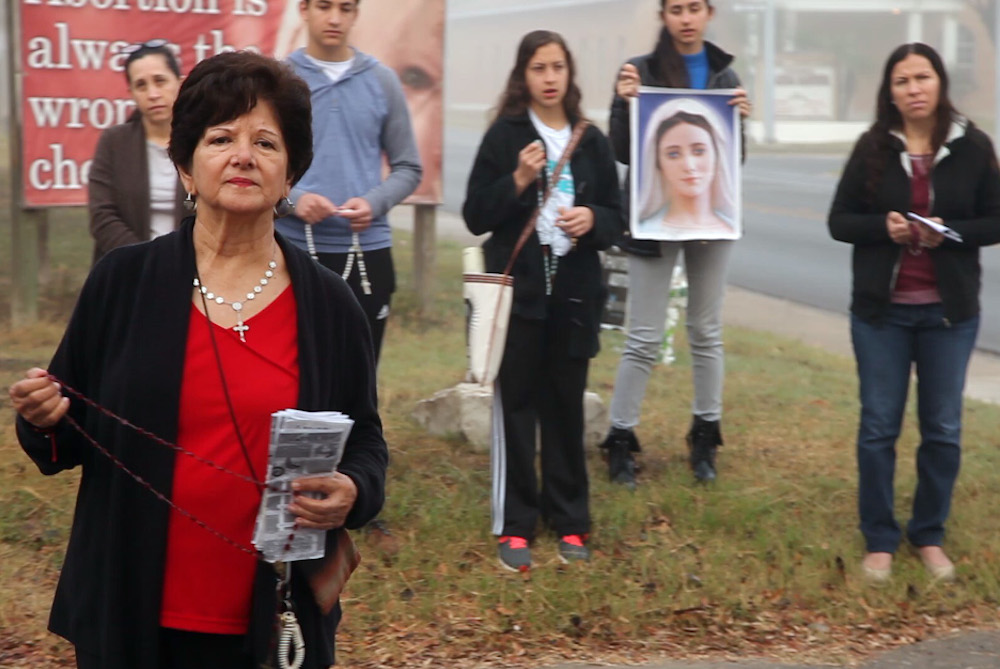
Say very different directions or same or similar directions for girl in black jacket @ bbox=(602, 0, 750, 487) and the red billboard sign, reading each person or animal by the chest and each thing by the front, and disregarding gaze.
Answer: same or similar directions

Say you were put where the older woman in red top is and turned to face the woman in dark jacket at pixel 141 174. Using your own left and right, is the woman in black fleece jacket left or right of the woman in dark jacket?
right

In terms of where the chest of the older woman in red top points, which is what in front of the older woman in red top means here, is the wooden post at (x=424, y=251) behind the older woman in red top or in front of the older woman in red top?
behind

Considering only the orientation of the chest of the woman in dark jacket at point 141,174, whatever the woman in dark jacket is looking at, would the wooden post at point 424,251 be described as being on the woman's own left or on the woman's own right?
on the woman's own left

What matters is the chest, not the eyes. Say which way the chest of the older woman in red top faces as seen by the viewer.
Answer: toward the camera

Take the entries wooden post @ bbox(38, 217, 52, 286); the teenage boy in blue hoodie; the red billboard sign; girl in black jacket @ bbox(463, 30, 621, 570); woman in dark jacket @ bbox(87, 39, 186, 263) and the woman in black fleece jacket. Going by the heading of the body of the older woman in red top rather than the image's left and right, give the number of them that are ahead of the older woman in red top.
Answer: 0

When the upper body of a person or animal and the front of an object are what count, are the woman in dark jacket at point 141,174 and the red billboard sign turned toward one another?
no

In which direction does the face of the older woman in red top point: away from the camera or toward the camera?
toward the camera

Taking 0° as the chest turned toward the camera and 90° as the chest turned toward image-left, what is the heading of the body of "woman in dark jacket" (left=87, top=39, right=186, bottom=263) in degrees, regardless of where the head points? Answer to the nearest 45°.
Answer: approximately 315°

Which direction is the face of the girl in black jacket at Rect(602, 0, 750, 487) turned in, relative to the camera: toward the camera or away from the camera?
toward the camera

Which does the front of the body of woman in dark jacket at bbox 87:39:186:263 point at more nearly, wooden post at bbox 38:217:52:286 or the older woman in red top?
the older woman in red top

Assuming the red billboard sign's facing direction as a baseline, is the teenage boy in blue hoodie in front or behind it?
in front

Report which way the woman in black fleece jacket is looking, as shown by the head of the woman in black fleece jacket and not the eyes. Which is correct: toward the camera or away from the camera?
toward the camera

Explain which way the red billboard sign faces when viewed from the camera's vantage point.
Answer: facing the viewer

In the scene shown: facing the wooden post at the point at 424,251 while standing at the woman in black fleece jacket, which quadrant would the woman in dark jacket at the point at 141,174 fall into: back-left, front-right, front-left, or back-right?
front-left

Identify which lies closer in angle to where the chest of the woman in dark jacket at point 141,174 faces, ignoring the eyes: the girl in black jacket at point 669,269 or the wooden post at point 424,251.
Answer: the girl in black jacket

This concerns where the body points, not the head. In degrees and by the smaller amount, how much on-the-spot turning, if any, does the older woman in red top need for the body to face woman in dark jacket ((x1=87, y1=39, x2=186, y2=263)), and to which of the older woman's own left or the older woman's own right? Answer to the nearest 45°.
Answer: approximately 180°

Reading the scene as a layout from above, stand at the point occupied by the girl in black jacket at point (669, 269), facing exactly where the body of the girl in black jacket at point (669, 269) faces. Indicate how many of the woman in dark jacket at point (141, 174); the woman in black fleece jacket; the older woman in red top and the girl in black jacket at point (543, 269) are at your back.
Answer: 0

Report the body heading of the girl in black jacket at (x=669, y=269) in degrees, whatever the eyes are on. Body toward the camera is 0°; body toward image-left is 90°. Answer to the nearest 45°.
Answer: approximately 0°

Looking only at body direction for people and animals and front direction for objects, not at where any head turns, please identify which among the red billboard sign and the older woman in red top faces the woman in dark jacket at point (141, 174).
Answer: the red billboard sign

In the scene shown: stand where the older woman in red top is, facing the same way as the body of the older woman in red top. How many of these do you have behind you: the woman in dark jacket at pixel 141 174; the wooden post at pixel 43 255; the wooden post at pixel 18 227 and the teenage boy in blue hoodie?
4
